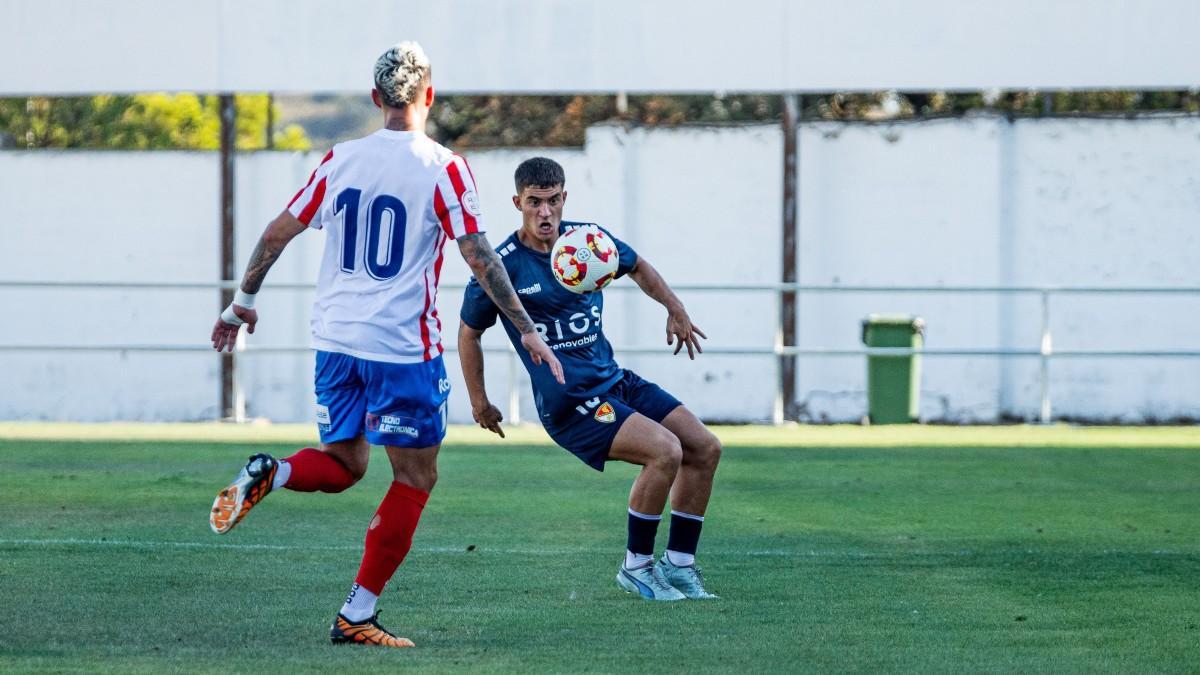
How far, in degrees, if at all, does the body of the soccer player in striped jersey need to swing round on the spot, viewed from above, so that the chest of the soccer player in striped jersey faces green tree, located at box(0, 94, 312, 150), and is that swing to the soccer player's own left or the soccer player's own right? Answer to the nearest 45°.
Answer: approximately 45° to the soccer player's own left

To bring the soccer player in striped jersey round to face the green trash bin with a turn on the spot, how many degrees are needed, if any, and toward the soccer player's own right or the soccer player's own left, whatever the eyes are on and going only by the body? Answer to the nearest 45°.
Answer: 0° — they already face it

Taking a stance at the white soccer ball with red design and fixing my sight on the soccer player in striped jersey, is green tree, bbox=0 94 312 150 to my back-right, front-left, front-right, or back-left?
back-right

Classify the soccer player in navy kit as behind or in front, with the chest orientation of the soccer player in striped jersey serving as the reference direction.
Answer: in front

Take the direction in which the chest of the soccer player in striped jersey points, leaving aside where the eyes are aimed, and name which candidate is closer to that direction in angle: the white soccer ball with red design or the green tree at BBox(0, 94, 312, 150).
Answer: the white soccer ball with red design

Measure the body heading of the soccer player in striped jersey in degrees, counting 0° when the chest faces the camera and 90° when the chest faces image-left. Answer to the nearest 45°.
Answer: approximately 225°

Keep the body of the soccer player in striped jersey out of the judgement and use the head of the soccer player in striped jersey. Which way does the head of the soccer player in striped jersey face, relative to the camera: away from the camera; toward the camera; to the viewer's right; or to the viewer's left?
away from the camera

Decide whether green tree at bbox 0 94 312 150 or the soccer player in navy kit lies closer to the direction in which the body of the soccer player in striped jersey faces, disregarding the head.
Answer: the soccer player in navy kit

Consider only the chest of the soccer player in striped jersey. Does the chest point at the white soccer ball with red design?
yes
